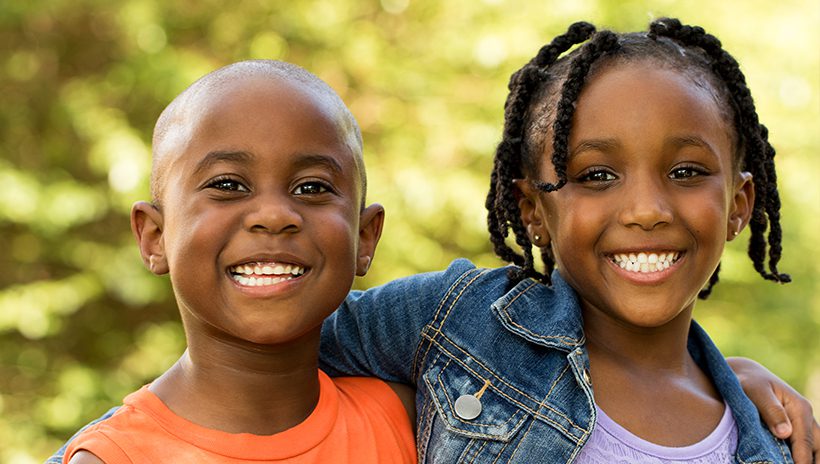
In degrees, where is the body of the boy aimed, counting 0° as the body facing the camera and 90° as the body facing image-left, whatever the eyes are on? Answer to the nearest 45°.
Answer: approximately 0°

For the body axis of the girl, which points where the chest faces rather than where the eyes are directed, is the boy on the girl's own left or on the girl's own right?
on the girl's own right

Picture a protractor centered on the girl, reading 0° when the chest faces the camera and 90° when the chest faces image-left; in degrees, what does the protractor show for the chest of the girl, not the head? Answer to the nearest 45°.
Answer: approximately 0°

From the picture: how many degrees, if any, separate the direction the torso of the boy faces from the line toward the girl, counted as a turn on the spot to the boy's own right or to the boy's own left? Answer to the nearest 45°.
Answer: approximately 90° to the boy's own left

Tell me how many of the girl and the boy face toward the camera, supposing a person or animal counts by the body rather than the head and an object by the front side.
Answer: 2
